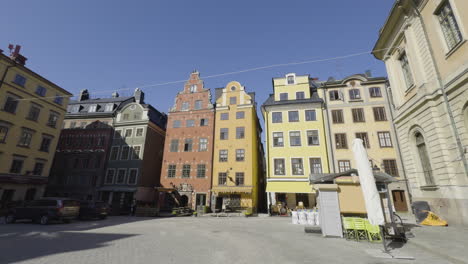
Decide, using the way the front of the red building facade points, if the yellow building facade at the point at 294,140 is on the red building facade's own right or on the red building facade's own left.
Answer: on the red building facade's own left

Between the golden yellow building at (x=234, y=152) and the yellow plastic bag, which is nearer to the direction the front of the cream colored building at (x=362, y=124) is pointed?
the yellow plastic bag

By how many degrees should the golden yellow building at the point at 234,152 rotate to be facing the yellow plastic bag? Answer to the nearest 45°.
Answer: approximately 45° to its left

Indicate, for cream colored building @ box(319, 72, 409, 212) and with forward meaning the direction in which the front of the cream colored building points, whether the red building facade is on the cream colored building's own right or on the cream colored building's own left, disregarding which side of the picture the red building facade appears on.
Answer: on the cream colored building's own right
